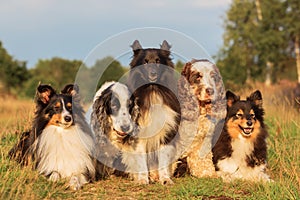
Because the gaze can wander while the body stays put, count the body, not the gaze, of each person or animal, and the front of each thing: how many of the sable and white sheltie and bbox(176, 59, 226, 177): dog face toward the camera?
2

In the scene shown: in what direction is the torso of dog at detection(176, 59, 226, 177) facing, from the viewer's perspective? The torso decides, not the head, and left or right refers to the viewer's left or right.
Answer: facing the viewer

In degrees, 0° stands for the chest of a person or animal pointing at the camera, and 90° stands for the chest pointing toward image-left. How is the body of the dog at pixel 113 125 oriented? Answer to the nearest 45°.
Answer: approximately 315°

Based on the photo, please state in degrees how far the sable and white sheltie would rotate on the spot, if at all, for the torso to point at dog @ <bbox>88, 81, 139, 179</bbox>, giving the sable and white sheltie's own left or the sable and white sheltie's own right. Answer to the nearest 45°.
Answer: approximately 90° to the sable and white sheltie's own right

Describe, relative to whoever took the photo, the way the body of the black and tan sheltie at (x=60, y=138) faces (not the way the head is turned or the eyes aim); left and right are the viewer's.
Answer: facing the viewer and to the right of the viewer

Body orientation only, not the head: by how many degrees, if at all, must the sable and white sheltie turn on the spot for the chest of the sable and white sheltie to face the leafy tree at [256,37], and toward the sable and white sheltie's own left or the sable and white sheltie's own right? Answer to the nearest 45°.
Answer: approximately 180°

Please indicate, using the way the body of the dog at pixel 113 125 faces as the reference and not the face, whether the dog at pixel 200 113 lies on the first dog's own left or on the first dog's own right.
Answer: on the first dog's own left

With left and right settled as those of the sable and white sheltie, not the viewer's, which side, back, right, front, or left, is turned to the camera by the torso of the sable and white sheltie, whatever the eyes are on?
front

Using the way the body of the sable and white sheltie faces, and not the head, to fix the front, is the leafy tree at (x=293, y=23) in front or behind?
behind

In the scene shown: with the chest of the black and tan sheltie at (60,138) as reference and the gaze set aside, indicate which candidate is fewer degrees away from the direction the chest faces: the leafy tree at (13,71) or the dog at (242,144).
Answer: the dog
